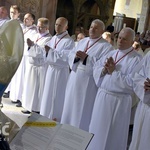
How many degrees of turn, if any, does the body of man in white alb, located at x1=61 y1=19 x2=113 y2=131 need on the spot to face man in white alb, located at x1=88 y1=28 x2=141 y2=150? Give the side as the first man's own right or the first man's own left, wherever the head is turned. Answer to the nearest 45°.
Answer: approximately 90° to the first man's own left

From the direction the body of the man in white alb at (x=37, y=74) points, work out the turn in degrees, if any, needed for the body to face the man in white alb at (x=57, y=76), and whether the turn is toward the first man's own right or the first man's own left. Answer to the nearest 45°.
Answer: approximately 90° to the first man's own left

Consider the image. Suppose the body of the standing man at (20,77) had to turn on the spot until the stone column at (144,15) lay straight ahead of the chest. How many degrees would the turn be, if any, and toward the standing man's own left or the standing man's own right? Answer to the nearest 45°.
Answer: approximately 180°

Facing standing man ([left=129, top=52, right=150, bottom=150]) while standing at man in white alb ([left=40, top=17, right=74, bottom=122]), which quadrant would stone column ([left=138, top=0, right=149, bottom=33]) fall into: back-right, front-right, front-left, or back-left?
back-left

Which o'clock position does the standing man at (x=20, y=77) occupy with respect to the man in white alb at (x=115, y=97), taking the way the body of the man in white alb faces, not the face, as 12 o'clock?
The standing man is roughly at 3 o'clock from the man in white alb.

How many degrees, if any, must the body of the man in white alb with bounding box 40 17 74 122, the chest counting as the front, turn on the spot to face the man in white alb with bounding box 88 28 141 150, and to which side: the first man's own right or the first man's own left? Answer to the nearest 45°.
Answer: approximately 90° to the first man's own left

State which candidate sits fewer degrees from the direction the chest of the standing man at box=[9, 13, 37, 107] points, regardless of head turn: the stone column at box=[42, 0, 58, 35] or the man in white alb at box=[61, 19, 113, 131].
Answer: the man in white alb

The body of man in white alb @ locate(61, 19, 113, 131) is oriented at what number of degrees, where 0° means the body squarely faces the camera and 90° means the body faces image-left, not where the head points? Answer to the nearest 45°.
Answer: approximately 45°

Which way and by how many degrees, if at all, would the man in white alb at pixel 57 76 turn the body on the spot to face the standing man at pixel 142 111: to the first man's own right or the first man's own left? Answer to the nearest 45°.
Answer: approximately 90° to the first man's own left

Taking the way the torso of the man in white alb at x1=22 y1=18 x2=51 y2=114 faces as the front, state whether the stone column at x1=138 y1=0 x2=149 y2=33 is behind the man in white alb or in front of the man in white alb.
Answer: behind

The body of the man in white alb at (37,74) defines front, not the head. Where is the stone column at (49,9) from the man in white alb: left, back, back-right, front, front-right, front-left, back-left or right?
back-right
